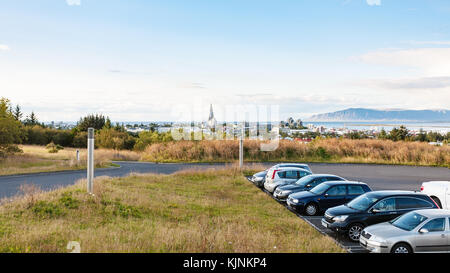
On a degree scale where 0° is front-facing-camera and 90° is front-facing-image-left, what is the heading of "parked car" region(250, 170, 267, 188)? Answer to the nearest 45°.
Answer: approximately 45°

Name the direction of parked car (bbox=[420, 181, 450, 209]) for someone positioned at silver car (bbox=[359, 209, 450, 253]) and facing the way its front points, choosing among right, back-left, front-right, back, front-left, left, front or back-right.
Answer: back-right

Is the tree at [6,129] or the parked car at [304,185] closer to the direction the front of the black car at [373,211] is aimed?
the tree

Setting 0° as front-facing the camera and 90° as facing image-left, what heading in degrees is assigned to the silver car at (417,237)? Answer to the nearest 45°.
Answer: approximately 45°

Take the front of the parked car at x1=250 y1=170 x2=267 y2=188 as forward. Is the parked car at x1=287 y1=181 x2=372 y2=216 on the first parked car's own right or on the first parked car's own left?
on the first parked car's own left

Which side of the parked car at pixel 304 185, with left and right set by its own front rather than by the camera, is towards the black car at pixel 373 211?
left

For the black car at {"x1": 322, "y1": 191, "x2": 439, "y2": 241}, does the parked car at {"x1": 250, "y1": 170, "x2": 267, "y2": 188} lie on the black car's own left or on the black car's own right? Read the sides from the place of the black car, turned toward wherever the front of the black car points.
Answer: on the black car's own right

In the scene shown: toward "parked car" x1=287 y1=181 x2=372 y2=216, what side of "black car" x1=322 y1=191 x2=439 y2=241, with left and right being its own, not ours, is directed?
right

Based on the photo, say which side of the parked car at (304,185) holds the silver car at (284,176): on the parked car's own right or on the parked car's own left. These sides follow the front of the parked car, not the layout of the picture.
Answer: on the parked car's own right

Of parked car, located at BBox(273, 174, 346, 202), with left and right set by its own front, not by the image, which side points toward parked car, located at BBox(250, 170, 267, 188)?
right

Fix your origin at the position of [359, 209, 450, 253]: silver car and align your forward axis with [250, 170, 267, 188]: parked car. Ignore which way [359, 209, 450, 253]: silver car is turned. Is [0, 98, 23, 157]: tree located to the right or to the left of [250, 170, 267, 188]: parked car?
left
